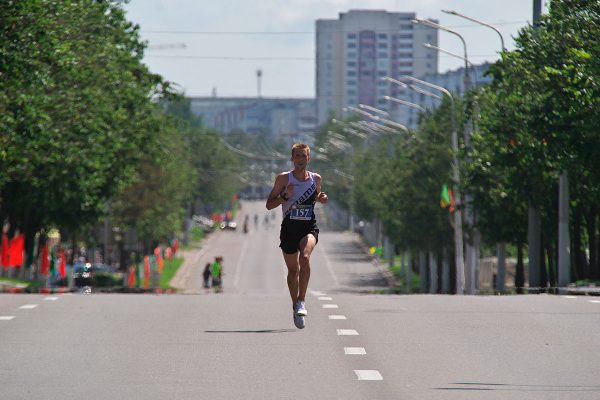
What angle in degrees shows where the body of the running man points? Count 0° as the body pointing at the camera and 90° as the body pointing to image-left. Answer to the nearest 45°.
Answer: approximately 0°
